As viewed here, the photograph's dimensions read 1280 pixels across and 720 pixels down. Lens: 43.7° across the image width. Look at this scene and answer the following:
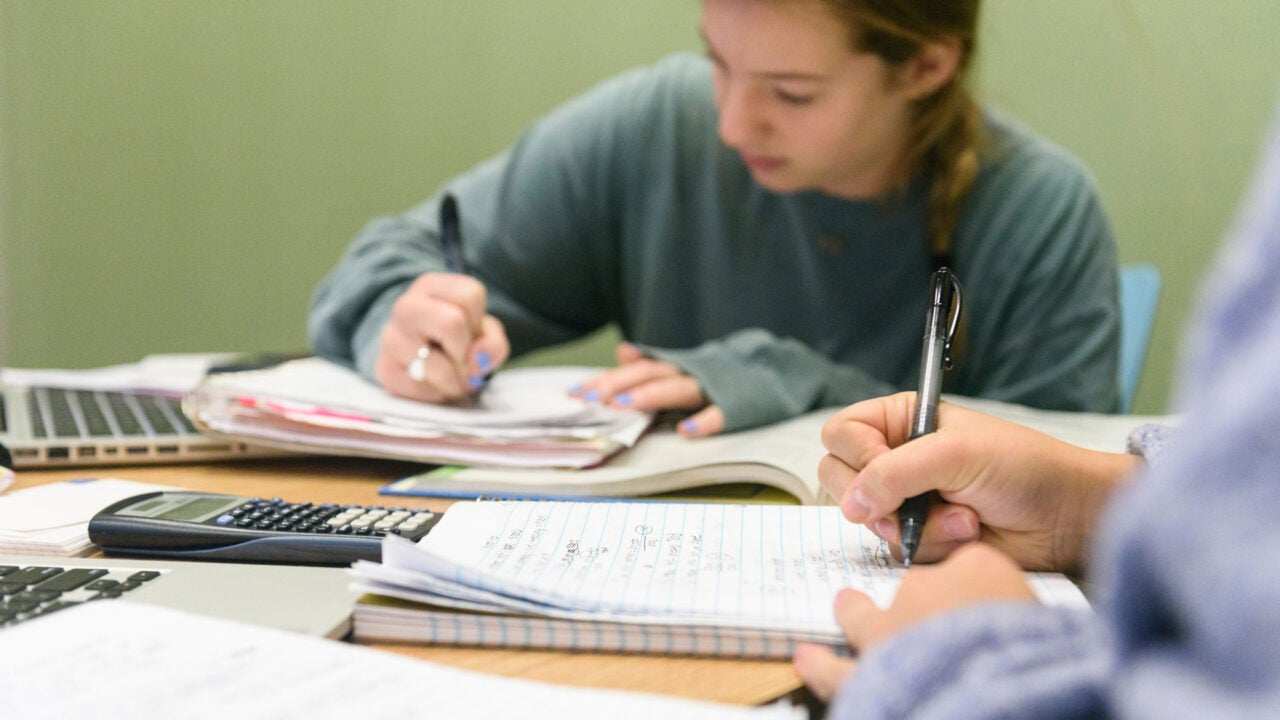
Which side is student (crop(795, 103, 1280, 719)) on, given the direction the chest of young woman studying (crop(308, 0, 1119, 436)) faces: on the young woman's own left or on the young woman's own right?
on the young woman's own left

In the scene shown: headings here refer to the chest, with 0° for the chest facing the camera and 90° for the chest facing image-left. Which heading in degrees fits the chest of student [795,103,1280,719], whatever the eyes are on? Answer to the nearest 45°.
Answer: approximately 90°

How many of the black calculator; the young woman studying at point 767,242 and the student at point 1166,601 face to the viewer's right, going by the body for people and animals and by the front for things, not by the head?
1

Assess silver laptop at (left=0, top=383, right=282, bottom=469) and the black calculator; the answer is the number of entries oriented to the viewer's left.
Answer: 0

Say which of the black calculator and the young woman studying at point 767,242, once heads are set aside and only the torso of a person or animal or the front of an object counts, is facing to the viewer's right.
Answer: the black calculator

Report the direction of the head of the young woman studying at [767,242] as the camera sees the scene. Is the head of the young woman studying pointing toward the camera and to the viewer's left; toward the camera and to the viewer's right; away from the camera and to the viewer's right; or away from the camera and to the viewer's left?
toward the camera and to the viewer's left

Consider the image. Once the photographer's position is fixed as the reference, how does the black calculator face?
facing to the right of the viewer

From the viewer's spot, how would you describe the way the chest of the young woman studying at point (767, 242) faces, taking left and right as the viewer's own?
facing the viewer and to the left of the viewer
